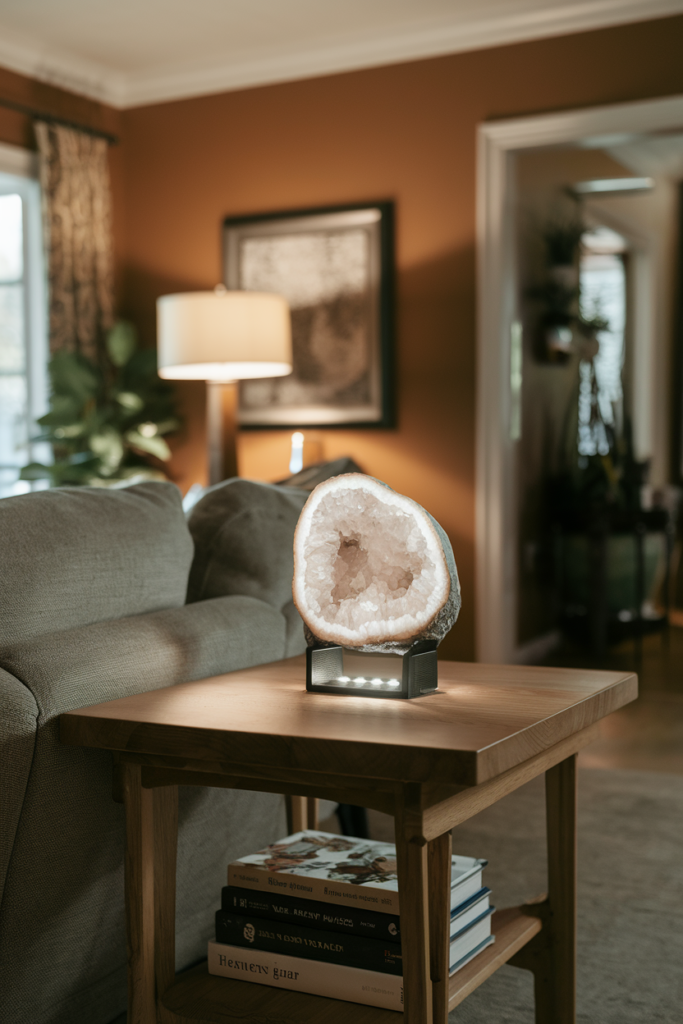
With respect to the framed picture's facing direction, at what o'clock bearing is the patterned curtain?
The patterned curtain is roughly at 2 o'clock from the framed picture.

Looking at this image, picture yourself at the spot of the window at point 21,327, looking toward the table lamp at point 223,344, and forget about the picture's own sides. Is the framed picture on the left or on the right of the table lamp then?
left

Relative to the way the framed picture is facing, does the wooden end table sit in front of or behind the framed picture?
in front

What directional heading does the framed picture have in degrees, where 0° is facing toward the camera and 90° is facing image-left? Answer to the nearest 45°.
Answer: approximately 45°

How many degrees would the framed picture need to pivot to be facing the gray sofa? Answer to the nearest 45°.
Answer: approximately 45° to its left

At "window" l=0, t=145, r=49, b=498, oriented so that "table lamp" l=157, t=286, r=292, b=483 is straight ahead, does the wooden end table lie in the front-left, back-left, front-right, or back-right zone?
front-right

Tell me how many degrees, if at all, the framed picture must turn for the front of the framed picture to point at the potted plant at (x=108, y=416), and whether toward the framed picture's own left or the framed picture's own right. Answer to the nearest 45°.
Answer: approximately 45° to the framed picture's own right

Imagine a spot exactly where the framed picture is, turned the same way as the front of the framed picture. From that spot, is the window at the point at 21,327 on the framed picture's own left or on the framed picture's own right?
on the framed picture's own right
